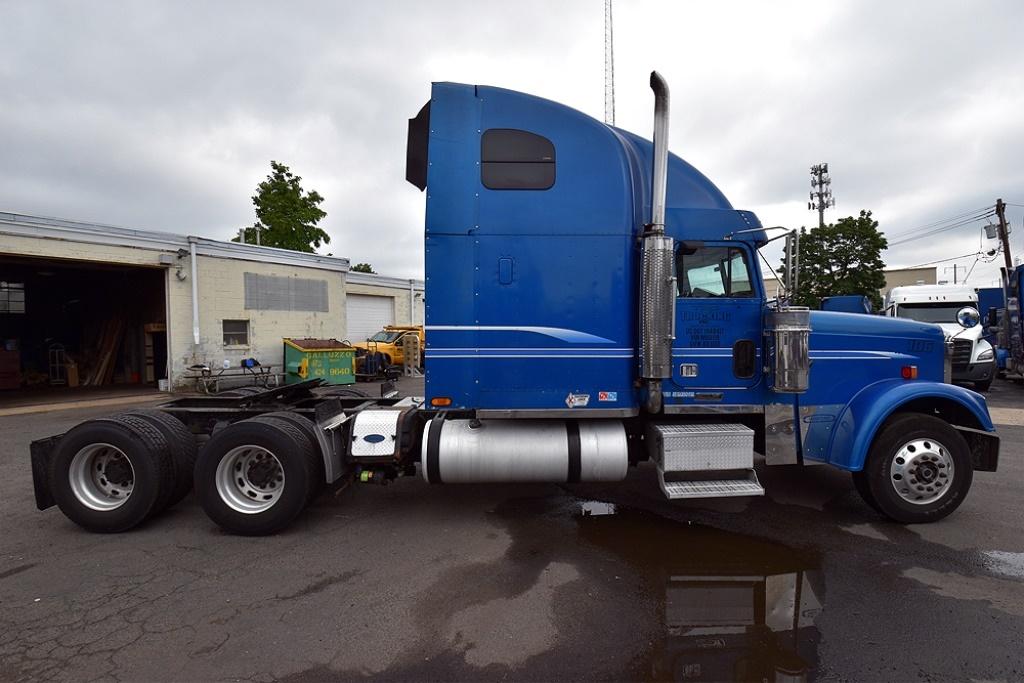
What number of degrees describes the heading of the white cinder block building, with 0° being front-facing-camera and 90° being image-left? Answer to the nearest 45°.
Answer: approximately 315°

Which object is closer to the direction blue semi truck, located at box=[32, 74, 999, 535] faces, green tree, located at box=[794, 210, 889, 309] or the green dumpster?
the green tree

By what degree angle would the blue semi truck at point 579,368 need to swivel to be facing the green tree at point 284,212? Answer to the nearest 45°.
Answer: approximately 135° to its left

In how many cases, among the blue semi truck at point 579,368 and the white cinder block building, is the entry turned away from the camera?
0

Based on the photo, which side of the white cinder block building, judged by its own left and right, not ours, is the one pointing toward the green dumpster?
front

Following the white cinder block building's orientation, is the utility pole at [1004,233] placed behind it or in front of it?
in front

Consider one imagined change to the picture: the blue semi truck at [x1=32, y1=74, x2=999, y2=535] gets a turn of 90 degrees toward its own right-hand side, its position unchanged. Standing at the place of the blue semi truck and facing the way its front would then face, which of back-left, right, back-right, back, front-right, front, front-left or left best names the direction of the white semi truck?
back-left

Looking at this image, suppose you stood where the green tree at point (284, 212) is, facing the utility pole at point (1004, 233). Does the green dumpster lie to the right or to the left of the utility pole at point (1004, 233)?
right

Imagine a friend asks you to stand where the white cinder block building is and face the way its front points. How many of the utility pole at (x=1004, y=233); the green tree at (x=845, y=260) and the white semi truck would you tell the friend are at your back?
0

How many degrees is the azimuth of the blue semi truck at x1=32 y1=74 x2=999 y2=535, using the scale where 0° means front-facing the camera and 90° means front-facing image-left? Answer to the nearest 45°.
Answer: approximately 270°

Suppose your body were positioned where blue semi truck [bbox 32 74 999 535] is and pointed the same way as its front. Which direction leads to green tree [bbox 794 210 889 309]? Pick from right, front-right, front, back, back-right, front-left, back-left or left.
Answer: front-left

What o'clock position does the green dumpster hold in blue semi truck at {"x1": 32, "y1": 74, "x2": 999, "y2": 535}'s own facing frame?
The green dumpster is roughly at 8 o'clock from the blue semi truck.

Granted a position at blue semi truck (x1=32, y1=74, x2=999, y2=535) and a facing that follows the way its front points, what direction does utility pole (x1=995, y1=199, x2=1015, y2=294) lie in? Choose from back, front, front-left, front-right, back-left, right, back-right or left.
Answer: front-left

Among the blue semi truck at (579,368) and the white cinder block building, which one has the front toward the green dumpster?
the white cinder block building
